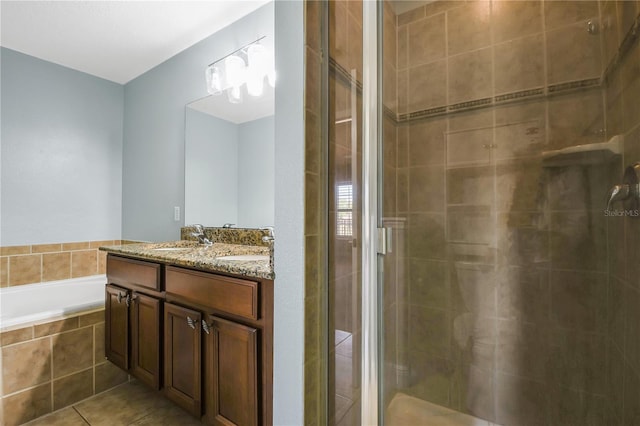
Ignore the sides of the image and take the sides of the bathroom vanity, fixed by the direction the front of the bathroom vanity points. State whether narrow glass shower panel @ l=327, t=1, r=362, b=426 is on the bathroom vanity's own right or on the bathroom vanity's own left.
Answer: on the bathroom vanity's own left

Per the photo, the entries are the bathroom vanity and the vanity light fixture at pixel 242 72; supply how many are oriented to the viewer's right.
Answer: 0

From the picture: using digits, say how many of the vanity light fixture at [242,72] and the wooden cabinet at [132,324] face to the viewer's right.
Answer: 0

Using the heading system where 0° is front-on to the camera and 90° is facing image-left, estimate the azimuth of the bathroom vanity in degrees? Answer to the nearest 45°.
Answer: approximately 45°

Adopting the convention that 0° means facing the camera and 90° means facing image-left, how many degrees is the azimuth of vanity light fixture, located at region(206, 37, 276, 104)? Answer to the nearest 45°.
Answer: approximately 45°
